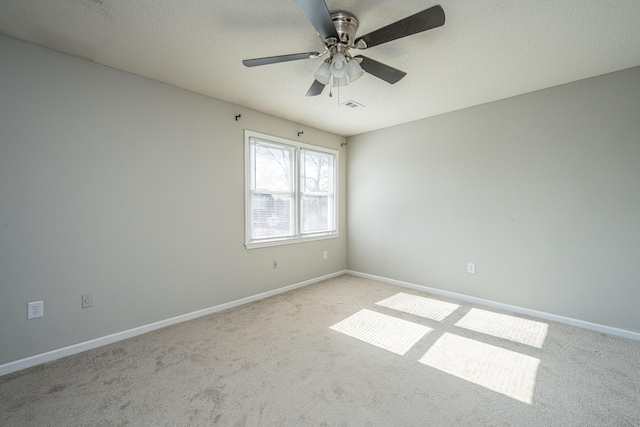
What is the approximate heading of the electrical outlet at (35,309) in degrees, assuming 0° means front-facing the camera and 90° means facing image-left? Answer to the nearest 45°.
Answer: approximately 0°

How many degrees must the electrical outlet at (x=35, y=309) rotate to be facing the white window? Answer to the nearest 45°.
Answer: approximately 90° to its left

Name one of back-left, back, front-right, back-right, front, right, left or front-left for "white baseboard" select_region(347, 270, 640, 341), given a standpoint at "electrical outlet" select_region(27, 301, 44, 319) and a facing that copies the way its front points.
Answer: front-left
